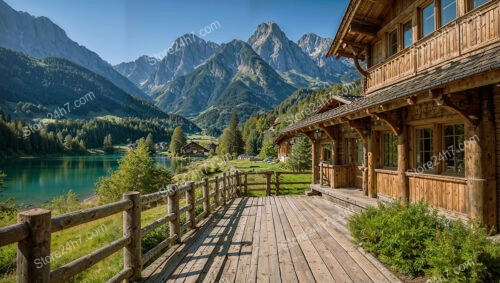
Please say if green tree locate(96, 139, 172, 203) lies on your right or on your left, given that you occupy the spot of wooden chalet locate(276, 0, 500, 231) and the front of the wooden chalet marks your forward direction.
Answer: on your right

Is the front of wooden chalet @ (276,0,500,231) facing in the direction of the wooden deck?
yes

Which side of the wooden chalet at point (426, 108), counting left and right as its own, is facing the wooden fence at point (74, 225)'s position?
front

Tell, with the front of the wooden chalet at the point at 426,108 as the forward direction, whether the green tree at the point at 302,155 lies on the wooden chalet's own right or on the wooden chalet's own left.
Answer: on the wooden chalet's own right

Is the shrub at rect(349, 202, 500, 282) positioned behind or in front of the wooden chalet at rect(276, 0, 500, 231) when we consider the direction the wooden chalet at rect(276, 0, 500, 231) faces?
in front

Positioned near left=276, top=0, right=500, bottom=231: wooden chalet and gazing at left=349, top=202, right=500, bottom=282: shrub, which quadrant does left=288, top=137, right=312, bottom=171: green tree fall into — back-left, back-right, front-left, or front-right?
back-right

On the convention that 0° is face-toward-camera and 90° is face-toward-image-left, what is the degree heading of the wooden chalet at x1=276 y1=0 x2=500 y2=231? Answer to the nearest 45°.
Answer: approximately 45°

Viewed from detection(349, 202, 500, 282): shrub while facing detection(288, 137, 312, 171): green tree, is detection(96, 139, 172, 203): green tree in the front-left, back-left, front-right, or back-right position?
front-left

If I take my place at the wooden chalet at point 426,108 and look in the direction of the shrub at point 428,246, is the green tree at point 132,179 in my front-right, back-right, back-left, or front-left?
back-right
